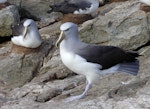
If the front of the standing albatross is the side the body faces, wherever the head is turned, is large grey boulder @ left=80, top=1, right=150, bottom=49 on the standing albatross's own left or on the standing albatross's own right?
on the standing albatross's own right

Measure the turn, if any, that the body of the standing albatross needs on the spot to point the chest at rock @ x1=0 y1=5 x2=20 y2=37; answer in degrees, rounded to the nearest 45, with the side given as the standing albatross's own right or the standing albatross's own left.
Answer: approximately 45° to the standing albatross's own right

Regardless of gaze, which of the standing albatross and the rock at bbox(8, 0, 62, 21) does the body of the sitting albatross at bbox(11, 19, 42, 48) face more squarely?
the standing albatross

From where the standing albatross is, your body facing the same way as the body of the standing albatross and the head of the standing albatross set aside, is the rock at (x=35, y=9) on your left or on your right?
on your right

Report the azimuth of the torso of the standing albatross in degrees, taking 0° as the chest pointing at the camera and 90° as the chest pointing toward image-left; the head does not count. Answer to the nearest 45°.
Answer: approximately 90°
